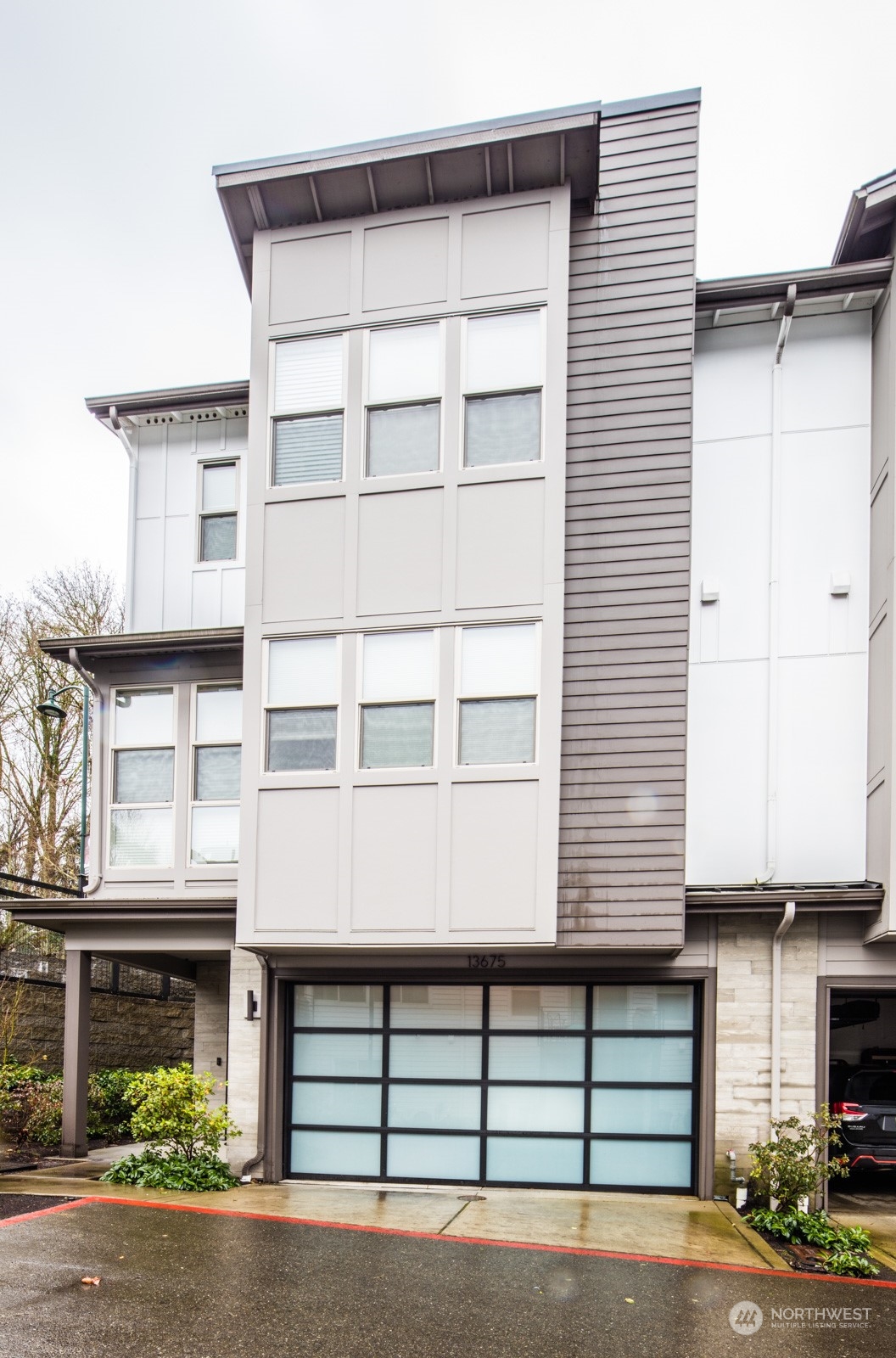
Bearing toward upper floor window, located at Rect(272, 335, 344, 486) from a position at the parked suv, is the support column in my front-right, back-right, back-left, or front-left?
front-right

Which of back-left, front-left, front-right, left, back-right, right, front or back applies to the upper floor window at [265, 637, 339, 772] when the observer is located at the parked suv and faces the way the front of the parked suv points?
back-left

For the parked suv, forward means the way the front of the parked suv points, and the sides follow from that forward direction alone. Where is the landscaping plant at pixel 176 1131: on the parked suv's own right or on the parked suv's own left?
on the parked suv's own left

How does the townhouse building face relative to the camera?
toward the camera

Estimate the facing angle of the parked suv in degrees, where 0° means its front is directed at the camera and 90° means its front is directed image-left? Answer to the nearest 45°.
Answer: approximately 180°
